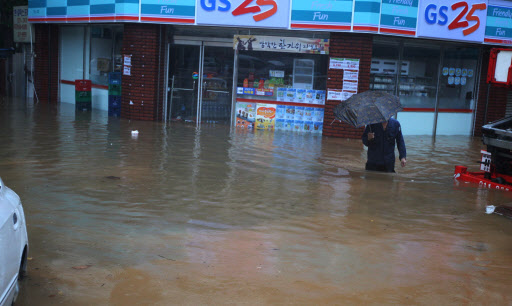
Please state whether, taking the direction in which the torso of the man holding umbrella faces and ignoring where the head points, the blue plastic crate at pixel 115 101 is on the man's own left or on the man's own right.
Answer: on the man's own right

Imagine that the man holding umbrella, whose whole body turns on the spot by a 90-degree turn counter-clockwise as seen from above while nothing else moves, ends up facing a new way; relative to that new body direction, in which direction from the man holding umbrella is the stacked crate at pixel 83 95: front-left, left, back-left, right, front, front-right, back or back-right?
back-left

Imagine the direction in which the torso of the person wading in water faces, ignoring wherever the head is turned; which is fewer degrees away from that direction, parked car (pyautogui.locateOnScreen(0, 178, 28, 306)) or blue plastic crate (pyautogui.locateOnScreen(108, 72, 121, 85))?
the parked car

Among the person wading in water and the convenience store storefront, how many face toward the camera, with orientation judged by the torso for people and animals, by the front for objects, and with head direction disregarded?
2

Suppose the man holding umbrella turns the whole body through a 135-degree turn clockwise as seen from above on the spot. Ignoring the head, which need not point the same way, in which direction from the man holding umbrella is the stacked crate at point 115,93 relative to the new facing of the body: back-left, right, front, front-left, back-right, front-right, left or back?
front

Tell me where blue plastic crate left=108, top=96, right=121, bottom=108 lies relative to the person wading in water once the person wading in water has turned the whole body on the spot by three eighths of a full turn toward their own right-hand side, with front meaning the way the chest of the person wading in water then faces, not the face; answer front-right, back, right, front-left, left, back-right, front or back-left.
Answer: front

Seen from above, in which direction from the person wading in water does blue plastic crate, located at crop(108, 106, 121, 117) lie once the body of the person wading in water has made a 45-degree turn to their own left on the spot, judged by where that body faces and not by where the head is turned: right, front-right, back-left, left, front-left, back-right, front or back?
back

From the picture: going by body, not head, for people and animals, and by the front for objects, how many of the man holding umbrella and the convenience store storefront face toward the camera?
2

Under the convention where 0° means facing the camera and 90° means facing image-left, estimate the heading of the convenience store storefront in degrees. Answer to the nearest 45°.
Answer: approximately 0°
